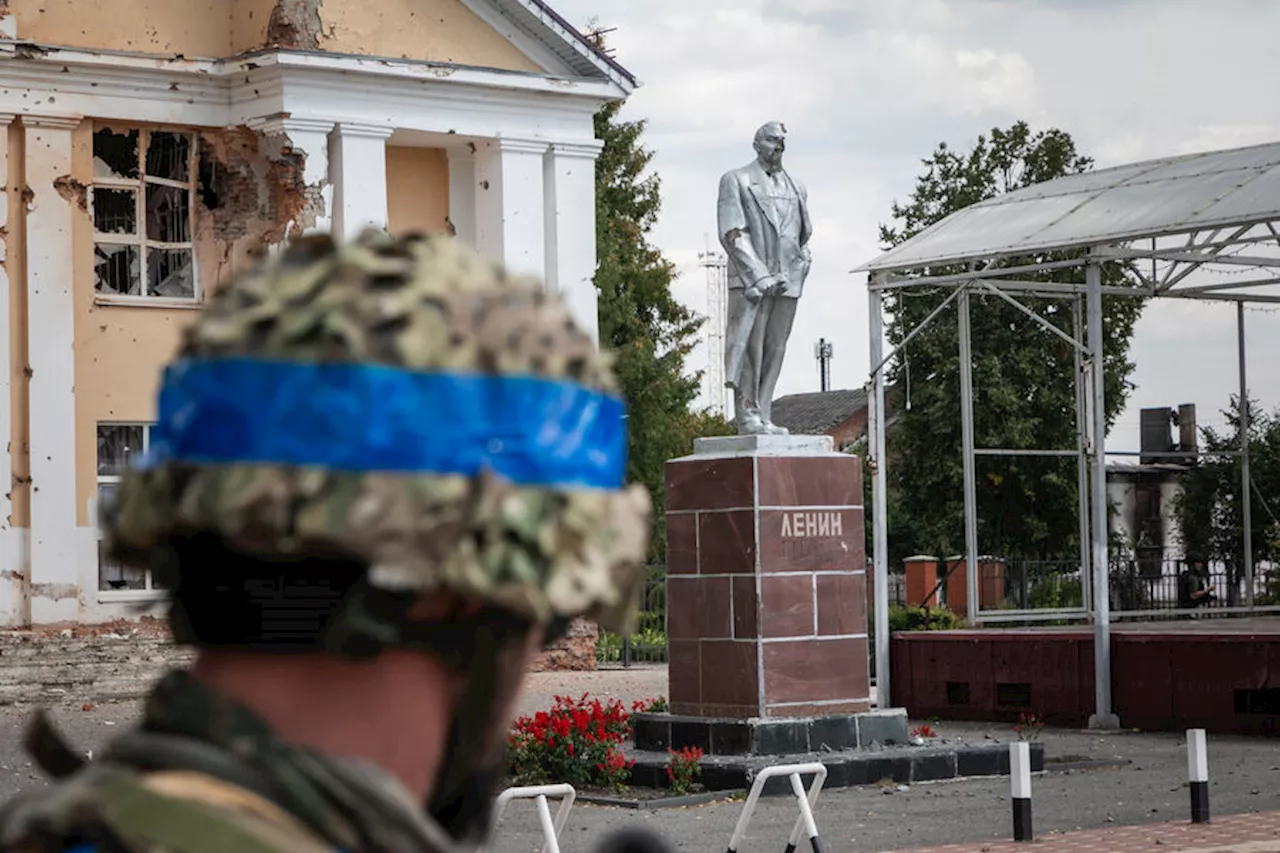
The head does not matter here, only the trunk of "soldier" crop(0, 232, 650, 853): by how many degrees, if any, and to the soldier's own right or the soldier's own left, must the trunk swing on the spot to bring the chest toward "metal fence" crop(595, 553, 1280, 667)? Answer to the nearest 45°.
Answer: approximately 45° to the soldier's own left

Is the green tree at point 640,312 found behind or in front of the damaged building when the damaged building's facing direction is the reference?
behind

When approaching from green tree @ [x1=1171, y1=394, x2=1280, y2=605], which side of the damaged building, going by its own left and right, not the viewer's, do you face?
left

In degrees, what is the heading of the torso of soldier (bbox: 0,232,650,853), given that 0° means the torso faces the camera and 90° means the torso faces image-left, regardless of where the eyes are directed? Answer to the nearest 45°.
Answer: approximately 225°

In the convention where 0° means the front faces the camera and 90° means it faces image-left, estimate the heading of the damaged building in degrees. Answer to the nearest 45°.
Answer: approximately 0°

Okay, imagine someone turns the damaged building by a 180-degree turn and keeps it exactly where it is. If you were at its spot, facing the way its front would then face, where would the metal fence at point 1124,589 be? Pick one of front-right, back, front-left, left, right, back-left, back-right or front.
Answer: right

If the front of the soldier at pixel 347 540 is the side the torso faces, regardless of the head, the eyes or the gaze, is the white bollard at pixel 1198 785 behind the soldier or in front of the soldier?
in front

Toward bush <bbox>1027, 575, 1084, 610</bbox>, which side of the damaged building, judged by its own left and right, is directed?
left

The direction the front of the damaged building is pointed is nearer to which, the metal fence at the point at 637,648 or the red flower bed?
the red flower bed

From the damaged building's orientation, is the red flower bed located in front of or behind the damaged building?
in front

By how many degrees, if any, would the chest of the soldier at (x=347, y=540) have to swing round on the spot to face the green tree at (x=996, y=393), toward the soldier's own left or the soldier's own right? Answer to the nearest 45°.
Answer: approximately 45° to the soldier's own left

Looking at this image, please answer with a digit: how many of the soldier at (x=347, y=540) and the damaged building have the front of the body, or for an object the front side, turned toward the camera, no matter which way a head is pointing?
1
